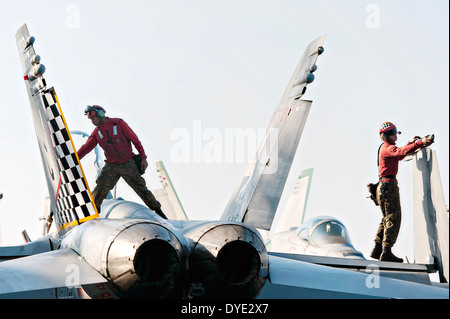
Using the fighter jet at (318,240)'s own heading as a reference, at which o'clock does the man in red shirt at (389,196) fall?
The man in red shirt is roughly at 1 o'clock from the fighter jet.

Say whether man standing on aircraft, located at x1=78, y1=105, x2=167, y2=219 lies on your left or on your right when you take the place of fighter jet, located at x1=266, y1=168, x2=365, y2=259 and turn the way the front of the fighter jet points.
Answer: on your right

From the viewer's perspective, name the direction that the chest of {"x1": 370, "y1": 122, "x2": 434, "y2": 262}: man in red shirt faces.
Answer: to the viewer's right

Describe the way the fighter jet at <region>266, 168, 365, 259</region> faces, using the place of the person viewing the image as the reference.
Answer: facing the viewer and to the right of the viewer

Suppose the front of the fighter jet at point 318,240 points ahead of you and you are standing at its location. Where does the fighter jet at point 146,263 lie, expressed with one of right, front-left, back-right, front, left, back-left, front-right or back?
front-right

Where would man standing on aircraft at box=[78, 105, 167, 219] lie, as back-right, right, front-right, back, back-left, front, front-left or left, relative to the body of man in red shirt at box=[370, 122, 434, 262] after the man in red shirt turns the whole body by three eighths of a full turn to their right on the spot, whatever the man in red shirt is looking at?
front-right

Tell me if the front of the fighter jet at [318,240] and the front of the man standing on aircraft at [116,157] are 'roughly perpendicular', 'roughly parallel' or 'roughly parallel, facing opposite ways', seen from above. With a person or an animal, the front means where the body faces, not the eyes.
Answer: roughly perpendicular
